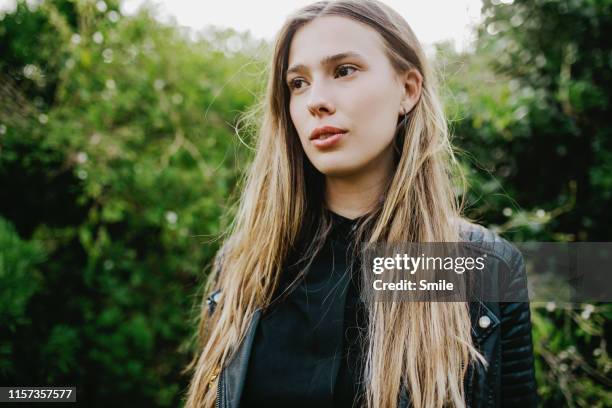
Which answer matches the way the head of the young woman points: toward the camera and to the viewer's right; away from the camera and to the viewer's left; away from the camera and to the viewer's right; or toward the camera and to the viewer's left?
toward the camera and to the viewer's left

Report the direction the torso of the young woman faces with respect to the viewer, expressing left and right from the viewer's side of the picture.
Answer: facing the viewer and to the left of the viewer
